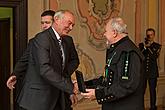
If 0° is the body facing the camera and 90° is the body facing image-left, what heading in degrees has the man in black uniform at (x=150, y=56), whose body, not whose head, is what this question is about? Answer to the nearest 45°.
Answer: approximately 45°

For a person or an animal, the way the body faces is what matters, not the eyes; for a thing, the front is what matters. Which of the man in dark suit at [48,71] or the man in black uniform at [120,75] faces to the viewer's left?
the man in black uniform

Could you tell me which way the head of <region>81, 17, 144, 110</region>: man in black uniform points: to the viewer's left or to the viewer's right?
to the viewer's left

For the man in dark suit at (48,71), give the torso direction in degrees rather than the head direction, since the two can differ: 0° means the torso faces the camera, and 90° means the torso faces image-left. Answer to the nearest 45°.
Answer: approximately 315°

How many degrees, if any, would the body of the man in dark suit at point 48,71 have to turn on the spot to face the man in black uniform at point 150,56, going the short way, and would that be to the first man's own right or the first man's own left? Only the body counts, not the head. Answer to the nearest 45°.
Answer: approximately 90° to the first man's own left

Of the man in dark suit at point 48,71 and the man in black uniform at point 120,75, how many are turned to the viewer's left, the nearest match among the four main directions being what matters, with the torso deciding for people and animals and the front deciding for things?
1

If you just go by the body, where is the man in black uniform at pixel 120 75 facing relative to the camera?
to the viewer's left
